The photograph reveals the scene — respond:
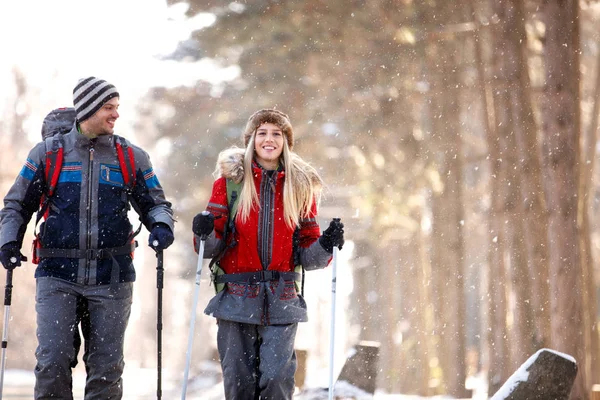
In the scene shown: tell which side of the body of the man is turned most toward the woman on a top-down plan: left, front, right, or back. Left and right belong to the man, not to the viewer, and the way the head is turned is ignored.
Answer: left

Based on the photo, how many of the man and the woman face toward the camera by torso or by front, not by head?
2

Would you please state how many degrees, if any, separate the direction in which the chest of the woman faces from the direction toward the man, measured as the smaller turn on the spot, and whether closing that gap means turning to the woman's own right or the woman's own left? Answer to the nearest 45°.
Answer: approximately 90° to the woman's own right

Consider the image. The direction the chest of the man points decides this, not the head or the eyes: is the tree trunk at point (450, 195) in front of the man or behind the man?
behind

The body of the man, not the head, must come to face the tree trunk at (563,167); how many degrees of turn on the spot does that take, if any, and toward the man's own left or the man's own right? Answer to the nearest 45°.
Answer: approximately 135° to the man's own left

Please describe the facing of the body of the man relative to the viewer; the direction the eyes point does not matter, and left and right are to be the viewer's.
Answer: facing the viewer

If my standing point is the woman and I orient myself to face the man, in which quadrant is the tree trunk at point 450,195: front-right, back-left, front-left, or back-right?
back-right

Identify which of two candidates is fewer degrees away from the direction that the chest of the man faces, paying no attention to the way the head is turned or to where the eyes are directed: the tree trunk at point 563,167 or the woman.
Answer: the woman

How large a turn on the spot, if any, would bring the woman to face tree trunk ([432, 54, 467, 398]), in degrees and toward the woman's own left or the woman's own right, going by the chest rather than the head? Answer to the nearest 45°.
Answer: approximately 180°
